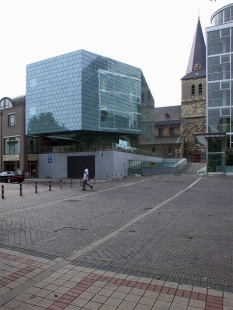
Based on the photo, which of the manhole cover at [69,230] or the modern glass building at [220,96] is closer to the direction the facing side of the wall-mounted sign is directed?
the manhole cover

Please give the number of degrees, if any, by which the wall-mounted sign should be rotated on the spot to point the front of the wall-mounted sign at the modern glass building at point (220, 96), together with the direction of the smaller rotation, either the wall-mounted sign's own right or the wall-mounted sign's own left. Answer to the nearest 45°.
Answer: approximately 90° to the wall-mounted sign's own left

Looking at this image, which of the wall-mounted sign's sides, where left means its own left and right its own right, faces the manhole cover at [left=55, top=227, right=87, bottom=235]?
front

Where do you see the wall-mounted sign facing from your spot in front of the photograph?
facing the viewer
